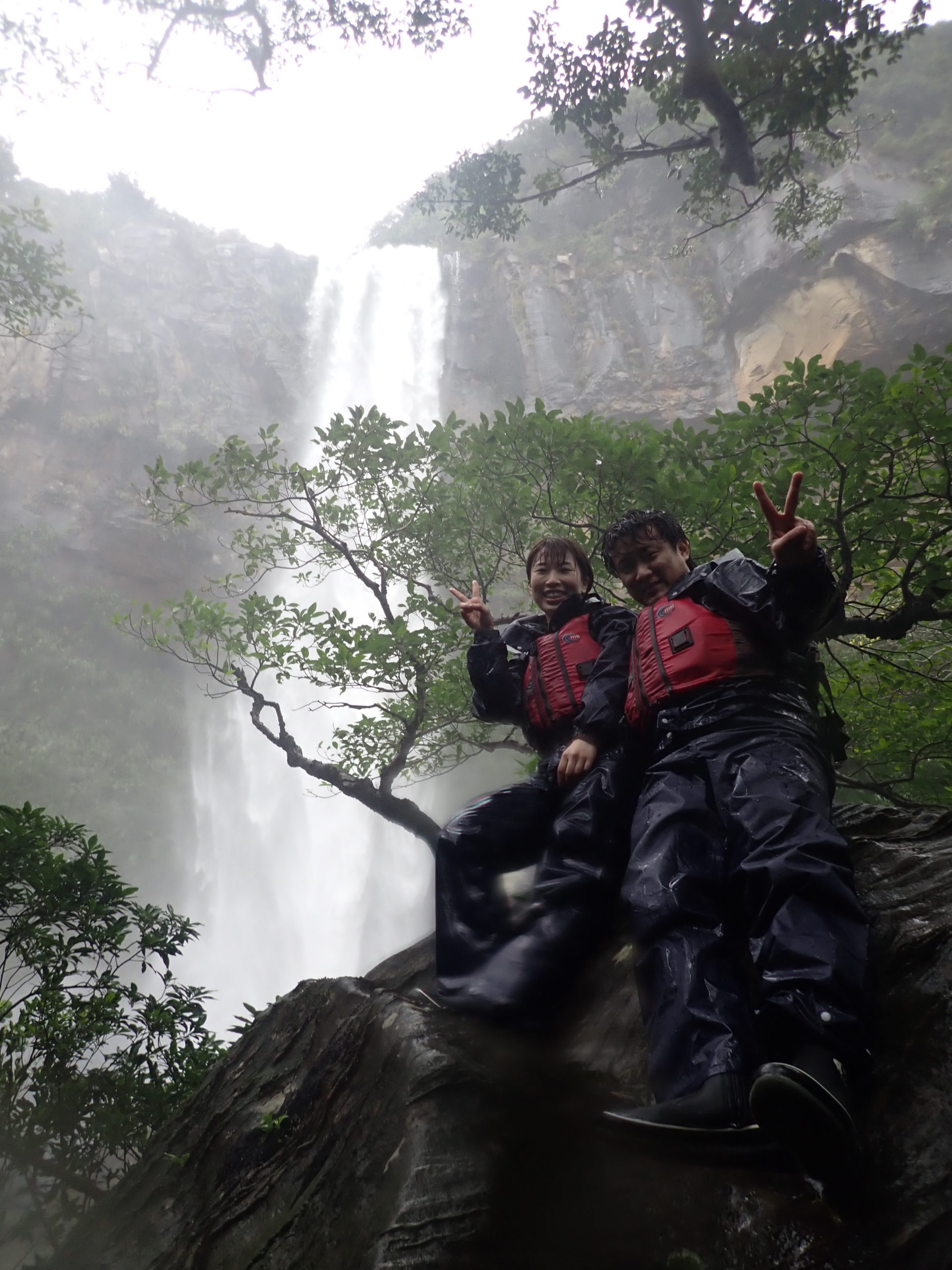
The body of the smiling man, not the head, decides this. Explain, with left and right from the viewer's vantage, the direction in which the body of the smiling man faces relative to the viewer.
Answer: facing the viewer and to the left of the viewer
